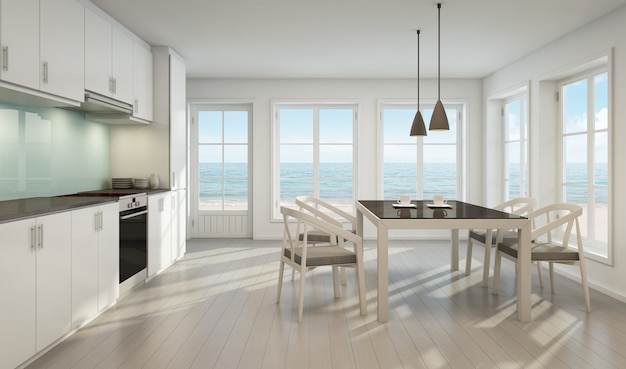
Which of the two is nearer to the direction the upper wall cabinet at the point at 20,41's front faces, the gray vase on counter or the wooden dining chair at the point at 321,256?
the wooden dining chair

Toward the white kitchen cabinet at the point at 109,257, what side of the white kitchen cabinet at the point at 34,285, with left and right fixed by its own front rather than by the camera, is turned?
left
